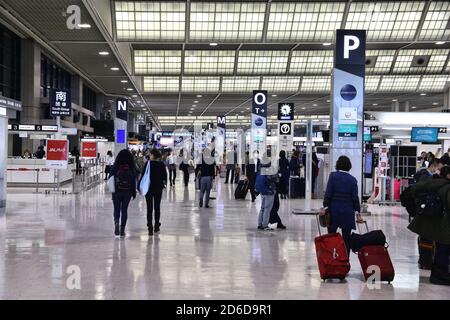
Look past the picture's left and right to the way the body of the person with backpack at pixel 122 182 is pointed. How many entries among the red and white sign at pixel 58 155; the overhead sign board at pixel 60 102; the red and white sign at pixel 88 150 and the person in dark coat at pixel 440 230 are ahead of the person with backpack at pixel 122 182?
3

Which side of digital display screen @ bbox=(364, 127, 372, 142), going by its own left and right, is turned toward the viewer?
front

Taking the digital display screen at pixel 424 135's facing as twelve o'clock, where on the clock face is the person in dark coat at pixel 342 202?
The person in dark coat is roughly at 12 o'clock from the digital display screen.

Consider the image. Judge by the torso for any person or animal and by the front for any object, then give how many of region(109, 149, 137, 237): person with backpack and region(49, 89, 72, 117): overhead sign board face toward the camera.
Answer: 1

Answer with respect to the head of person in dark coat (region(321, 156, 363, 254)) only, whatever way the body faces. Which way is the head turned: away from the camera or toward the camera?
away from the camera

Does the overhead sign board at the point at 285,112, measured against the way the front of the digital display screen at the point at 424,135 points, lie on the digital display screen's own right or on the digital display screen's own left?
on the digital display screen's own right

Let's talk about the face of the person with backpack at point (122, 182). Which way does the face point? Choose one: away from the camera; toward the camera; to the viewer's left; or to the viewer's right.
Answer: away from the camera

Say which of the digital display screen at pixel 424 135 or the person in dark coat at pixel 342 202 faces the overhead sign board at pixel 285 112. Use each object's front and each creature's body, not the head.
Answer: the person in dark coat

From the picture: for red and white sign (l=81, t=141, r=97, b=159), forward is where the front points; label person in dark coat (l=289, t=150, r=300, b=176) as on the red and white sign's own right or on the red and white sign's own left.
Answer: on the red and white sign's own left

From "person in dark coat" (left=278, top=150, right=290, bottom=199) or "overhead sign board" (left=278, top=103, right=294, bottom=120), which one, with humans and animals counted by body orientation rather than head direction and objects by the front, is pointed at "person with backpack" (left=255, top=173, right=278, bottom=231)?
the overhead sign board

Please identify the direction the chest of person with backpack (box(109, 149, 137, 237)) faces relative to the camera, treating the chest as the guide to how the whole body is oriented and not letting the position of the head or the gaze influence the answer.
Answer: away from the camera

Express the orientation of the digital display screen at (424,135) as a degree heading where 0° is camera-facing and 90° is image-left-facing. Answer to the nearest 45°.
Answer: approximately 0°

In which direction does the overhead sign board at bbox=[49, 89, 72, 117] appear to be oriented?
toward the camera

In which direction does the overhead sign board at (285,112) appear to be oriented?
toward the camera

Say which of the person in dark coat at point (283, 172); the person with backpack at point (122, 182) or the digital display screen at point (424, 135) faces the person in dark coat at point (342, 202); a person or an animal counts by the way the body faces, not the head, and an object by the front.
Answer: the digital display screen

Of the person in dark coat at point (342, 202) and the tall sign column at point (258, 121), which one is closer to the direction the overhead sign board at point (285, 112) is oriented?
the person in dark coat

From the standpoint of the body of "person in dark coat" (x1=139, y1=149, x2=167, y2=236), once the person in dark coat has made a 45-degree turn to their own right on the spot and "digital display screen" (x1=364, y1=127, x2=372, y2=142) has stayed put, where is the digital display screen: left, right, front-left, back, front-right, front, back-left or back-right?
front

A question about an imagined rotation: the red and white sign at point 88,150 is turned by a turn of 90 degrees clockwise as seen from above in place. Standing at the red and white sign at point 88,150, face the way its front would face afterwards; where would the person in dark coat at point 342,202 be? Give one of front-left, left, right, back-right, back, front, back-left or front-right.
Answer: left
